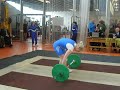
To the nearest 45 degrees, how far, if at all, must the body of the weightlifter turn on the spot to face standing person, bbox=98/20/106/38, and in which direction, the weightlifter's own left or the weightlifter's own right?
approximately 90° to the weightlifter's own left

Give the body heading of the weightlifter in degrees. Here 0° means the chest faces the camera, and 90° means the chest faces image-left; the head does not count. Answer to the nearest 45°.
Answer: approximately 270°
